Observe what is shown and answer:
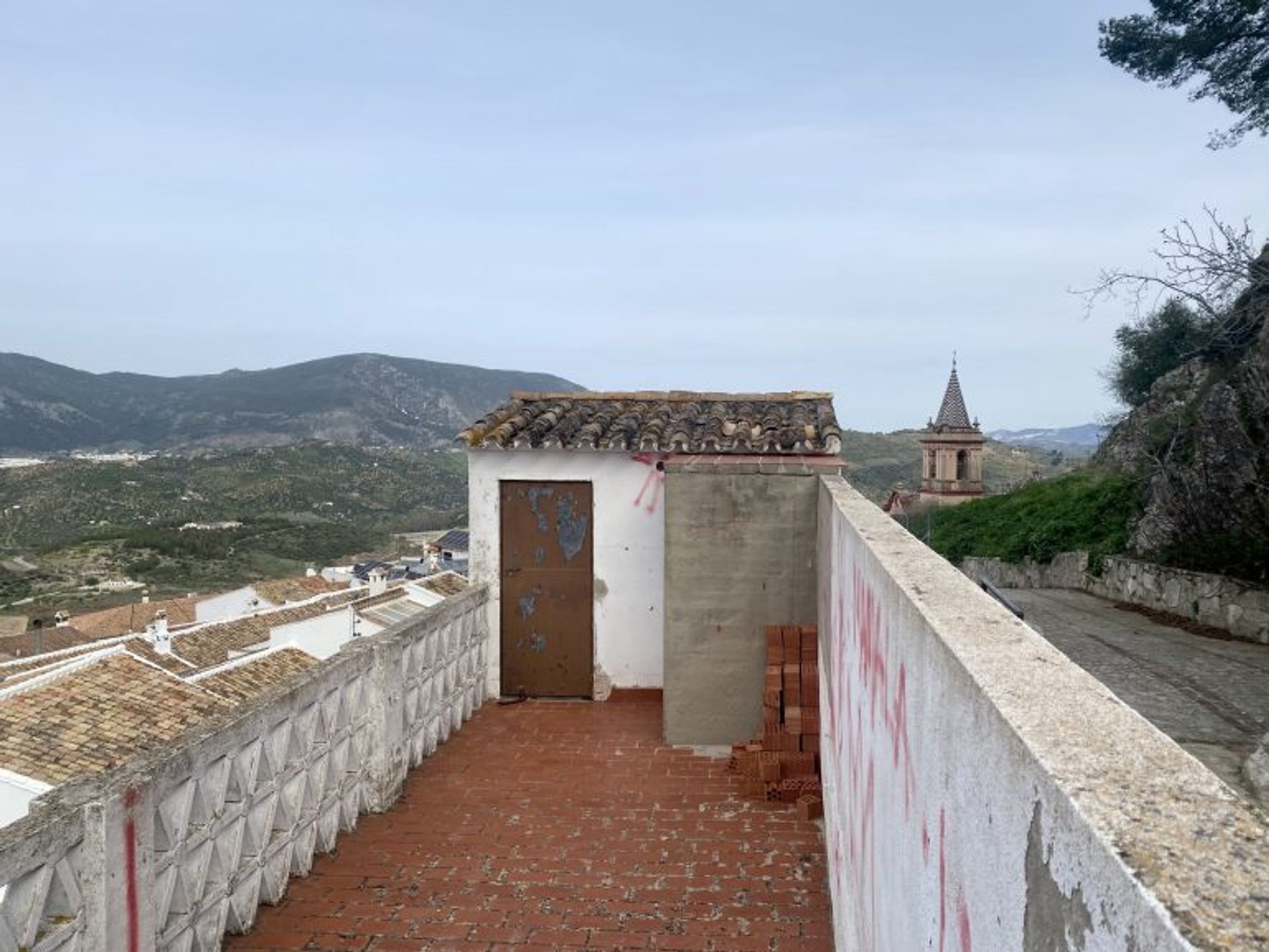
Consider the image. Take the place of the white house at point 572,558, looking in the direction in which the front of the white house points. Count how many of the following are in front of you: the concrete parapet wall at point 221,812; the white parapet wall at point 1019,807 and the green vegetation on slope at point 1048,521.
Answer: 2

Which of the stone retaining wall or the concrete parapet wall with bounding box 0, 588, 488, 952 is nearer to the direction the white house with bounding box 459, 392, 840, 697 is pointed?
the concrete parapet wall

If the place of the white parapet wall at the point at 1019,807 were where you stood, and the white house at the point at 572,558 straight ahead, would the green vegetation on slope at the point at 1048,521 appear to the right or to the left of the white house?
right

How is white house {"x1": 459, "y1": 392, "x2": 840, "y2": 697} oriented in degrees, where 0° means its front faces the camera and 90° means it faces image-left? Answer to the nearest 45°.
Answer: approximately 0°

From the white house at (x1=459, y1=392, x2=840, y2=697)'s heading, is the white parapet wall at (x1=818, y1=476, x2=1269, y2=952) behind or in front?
in front

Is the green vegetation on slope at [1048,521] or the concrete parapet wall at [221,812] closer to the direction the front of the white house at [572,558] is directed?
the concrete parapet wall

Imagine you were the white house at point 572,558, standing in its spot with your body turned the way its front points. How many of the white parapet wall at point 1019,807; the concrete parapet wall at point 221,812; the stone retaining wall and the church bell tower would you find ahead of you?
2

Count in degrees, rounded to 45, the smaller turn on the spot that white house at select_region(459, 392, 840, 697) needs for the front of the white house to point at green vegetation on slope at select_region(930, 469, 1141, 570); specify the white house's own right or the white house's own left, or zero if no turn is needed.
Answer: approximately 135° to the white house's own left

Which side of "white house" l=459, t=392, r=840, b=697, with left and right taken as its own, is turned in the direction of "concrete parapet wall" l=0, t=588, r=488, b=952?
front

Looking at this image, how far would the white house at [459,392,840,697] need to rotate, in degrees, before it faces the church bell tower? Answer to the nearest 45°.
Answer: approximately 135° to its left

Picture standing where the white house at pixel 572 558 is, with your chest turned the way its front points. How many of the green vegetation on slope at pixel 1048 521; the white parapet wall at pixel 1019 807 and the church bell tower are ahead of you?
1

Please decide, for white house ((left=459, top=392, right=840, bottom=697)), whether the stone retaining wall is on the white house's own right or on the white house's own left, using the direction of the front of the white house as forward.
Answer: on the white house's own left

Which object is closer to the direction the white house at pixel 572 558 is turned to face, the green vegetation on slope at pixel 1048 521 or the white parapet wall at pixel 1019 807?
the white parapet wall
